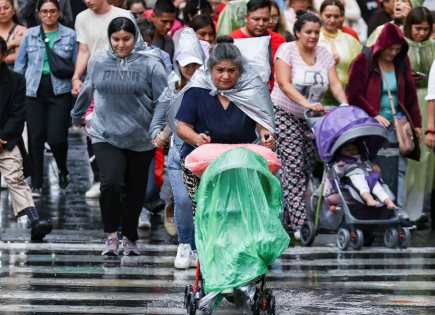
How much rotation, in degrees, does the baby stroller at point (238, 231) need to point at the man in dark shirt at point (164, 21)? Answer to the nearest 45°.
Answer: approximately 180°

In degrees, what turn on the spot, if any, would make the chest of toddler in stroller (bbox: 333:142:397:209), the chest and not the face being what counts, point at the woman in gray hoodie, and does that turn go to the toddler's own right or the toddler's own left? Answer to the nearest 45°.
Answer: approximately 90° to the toddler's own right

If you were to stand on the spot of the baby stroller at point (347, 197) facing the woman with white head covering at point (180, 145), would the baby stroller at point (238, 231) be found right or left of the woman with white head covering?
left

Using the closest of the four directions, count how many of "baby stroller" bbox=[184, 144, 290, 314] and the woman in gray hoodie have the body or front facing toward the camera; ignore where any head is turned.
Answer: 2

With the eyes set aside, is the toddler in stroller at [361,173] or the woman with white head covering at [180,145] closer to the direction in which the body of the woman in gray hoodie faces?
the woman with white head covering

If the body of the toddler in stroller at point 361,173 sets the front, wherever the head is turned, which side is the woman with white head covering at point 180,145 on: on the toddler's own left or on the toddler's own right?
on the toddler's own right

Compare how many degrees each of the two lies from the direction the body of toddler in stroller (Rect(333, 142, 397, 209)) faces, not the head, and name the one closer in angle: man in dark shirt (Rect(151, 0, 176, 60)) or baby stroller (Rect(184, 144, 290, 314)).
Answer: the baby stroller

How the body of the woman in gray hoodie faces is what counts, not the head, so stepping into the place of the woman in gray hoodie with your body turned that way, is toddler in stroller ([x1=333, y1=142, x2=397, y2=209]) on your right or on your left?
on your left

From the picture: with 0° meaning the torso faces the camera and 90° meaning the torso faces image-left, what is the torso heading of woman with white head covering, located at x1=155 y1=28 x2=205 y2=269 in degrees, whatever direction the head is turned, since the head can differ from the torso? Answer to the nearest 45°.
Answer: approximately 0°

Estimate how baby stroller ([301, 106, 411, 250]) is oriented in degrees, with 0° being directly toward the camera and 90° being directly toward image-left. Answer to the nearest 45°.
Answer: approximately 315°
